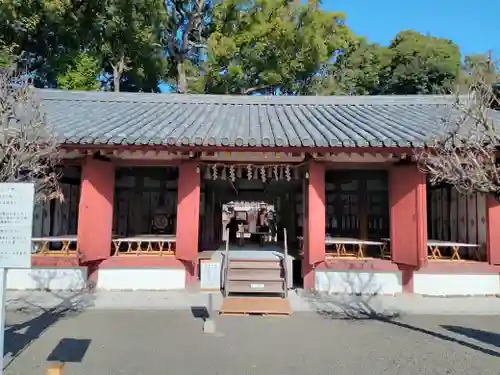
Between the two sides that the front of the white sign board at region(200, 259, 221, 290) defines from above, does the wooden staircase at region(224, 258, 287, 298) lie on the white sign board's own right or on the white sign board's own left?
on the white sign board's own left

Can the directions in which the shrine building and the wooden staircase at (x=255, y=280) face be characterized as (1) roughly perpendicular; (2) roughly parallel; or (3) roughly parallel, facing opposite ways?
roughly parallel

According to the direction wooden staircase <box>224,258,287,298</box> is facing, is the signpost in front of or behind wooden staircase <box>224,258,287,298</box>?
in front

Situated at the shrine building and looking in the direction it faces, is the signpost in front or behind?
in front

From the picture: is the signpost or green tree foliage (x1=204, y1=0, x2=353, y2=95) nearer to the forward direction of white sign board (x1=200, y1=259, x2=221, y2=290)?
the signpost

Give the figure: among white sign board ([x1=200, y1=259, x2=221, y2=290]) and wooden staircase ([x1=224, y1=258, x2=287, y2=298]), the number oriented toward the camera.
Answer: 2

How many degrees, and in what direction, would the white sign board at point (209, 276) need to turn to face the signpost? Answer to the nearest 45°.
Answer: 0° — it already faces it

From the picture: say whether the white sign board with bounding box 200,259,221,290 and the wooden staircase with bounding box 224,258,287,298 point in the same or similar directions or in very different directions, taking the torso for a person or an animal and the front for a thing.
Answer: same or similar directions

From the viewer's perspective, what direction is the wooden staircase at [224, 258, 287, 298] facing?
toward the camera

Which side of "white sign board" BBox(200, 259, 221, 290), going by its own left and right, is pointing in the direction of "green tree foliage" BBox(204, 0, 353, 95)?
back

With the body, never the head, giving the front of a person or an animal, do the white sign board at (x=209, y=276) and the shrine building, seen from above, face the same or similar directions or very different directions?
same or similar directions

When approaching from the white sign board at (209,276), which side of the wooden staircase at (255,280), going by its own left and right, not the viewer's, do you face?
right

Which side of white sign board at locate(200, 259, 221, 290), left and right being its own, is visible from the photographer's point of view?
front

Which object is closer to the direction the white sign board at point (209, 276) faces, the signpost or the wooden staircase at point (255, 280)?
the signpost
